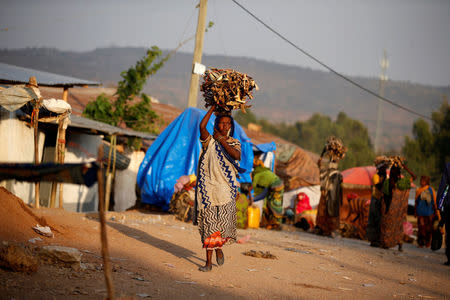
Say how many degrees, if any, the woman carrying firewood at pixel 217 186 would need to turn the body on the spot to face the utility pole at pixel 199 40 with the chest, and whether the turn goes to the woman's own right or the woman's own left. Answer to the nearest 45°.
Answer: approximately 180°

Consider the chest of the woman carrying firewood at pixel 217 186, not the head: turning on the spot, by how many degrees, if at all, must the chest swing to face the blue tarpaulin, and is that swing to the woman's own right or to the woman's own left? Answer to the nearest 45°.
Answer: approximately 180°

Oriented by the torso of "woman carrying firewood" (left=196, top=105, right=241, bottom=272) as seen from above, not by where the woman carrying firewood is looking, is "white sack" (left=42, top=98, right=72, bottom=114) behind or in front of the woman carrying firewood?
behind

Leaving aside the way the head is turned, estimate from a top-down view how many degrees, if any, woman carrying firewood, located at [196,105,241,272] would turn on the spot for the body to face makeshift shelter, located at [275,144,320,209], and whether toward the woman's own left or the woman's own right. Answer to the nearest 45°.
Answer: approximately 180°

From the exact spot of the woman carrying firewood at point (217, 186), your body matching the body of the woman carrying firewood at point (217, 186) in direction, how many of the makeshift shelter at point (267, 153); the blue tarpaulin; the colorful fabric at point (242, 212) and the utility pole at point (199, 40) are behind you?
4

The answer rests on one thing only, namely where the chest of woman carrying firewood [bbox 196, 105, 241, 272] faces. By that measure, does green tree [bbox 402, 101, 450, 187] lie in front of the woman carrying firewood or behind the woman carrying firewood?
behind

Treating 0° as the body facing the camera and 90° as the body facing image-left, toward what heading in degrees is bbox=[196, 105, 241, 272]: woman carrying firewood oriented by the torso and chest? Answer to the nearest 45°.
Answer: approximately 0°

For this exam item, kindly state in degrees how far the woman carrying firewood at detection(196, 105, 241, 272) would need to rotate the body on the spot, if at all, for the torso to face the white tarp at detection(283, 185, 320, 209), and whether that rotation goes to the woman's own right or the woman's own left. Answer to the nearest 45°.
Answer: approximately 180°

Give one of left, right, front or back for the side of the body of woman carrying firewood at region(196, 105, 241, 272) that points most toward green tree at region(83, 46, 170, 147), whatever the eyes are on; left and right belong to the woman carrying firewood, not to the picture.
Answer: back

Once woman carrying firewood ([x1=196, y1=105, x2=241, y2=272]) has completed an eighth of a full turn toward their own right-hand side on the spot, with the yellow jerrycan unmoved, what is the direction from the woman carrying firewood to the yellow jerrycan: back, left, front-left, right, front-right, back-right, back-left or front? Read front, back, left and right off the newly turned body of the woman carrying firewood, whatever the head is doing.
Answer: back-right

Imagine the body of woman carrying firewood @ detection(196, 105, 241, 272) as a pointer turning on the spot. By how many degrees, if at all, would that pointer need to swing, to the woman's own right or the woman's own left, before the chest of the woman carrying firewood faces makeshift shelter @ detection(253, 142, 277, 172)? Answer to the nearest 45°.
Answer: approximately 180°

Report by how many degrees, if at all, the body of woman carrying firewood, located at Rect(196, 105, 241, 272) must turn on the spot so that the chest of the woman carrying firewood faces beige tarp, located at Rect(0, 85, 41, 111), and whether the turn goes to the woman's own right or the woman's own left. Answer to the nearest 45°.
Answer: approximately 135° to the woman's own right
